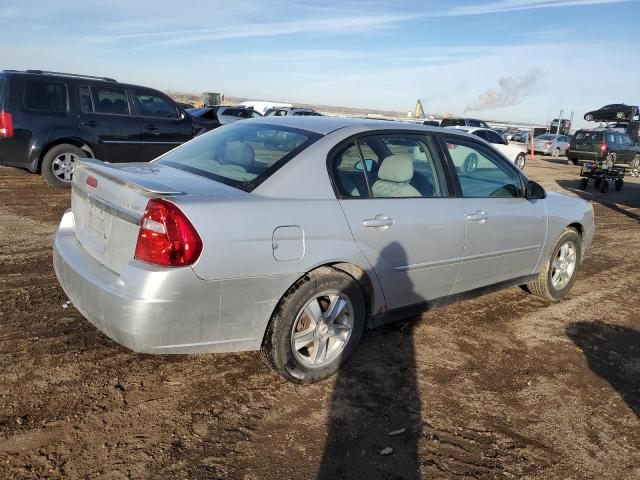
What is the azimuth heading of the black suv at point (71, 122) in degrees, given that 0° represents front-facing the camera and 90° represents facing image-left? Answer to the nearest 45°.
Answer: approximately 270°

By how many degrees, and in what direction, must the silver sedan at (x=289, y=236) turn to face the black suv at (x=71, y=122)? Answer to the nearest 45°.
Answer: approximately 90° to its left

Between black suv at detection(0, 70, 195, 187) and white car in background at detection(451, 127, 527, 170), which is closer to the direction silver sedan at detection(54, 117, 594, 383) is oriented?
the white car in background

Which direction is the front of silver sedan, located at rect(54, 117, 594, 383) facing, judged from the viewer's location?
facing away from the viewer and to the right of the viewer

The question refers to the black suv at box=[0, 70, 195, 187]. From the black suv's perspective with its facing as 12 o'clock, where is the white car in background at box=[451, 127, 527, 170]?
The white car in background is roughly at 11 o'clock from the black suv.

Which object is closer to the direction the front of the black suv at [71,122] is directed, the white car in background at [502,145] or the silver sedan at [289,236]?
the white car in background

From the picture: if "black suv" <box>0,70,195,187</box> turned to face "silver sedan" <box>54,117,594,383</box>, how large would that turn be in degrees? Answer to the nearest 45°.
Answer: approximately 90° to its right
